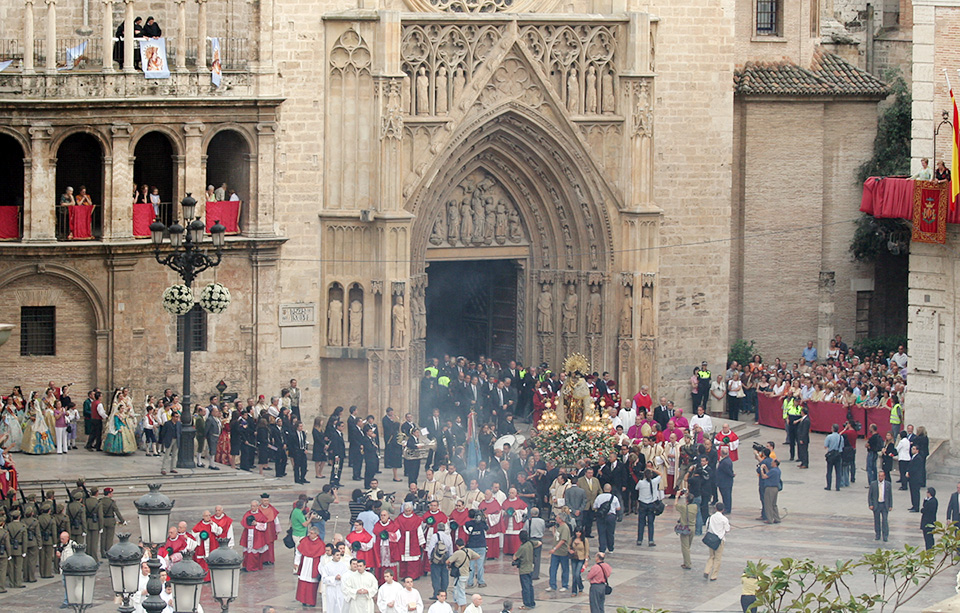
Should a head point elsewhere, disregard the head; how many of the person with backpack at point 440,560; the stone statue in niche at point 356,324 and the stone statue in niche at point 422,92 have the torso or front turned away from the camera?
1

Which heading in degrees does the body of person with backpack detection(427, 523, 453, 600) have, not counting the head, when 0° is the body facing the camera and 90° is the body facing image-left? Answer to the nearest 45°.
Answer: approximately 180°

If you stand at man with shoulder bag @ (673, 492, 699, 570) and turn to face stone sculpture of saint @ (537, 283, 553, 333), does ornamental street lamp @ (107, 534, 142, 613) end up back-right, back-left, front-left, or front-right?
back-left

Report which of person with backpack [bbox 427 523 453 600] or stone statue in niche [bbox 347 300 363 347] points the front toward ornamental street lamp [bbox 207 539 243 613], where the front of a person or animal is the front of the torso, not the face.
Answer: the stone statue in niche

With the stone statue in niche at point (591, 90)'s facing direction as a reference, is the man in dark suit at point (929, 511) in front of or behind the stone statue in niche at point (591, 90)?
in front

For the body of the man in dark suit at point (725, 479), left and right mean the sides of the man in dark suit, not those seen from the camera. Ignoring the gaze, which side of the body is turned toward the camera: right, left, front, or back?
left

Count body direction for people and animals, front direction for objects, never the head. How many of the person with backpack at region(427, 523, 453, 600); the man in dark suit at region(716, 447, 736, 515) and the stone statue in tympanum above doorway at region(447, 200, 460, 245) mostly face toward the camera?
1

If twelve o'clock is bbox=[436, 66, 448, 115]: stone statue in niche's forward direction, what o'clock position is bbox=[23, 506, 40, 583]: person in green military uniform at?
The person in green military uniform is roughly at 1 o'clock from the stone statue in niche.

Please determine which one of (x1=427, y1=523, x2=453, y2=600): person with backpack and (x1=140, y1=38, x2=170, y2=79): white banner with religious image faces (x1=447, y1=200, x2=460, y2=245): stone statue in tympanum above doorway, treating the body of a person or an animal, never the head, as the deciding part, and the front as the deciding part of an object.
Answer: the person with backpack
